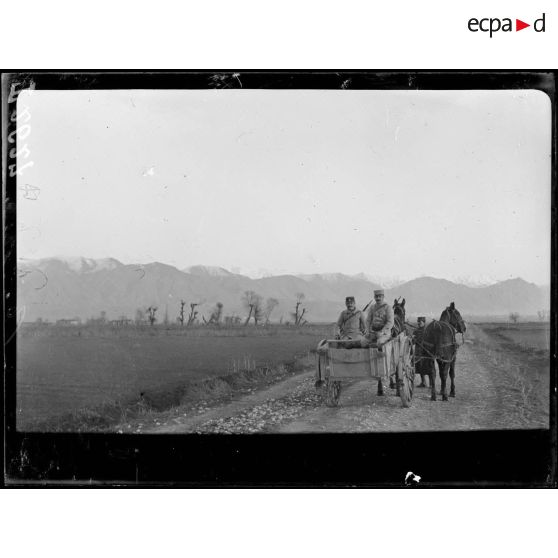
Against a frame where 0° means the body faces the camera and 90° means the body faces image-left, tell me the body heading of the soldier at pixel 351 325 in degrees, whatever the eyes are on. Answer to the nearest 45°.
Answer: approximately 0°
